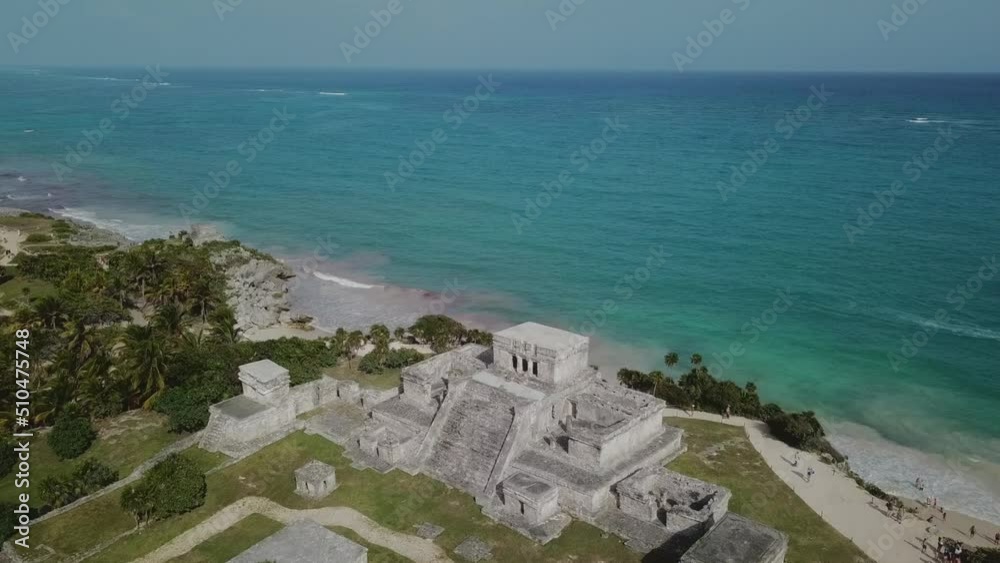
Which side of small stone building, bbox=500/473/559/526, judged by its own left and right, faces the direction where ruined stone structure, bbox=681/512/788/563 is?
left

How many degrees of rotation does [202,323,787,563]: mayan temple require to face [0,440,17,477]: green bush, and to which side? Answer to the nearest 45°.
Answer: approximately 45° to its right

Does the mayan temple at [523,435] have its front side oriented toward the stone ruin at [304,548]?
yes

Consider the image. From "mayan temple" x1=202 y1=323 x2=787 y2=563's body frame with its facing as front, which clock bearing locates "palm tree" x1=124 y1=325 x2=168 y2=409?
The palm tree is roughly at 2 o'clock from the mayan temple.

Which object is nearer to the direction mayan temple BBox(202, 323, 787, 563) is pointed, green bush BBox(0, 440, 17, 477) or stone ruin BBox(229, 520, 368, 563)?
the stone ruin

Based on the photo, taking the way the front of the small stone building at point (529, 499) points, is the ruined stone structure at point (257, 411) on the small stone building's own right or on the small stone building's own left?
on the small stone building's own right

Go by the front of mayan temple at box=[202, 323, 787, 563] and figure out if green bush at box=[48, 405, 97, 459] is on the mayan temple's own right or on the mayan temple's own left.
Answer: on the mayan temple's own right

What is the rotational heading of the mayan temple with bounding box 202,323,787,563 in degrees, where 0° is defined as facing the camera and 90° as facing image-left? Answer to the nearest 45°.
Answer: approximately 45°

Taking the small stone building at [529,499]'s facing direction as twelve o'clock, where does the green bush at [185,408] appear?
The green bush is roughly at 2 o'clock from the small stone building.
